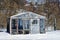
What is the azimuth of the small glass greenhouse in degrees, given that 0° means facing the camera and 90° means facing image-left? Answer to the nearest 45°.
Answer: approximately 0°
